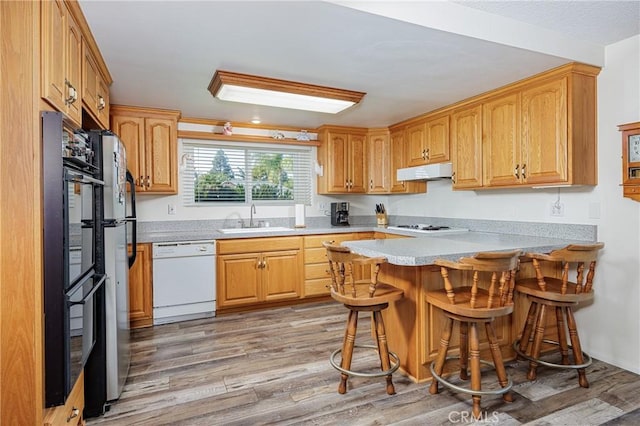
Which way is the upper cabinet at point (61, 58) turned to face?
to the viewer's right

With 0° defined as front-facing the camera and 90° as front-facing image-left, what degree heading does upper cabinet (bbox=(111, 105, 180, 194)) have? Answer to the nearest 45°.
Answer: approximately 0°

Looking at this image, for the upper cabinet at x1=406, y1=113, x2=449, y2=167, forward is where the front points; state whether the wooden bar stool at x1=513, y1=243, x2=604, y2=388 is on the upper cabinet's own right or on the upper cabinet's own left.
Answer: on the upper cabinet's own left

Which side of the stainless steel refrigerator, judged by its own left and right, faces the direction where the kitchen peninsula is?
front

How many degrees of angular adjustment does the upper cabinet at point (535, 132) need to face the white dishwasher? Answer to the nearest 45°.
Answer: approximately 45° to its right

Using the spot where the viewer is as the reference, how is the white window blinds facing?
facing the viewer

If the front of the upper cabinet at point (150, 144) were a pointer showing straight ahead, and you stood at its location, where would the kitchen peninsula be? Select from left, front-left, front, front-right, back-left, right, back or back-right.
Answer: front-left

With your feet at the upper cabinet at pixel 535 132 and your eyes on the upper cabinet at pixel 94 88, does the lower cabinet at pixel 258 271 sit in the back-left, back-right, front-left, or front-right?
front-right

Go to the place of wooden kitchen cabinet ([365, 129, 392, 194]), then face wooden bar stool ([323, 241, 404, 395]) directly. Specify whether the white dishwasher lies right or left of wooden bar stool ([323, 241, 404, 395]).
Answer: right

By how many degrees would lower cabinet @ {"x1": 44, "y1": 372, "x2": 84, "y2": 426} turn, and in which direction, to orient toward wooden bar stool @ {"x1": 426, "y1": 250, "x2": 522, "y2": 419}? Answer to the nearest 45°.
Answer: approximately 45° to its right

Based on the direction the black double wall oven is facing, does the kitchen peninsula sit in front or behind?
in front

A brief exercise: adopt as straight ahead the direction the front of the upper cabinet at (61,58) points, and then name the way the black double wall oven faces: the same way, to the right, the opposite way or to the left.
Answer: the same way

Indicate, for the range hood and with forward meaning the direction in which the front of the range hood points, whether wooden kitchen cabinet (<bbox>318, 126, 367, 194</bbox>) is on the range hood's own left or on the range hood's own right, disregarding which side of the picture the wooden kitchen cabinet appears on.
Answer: on the range hood's own right
